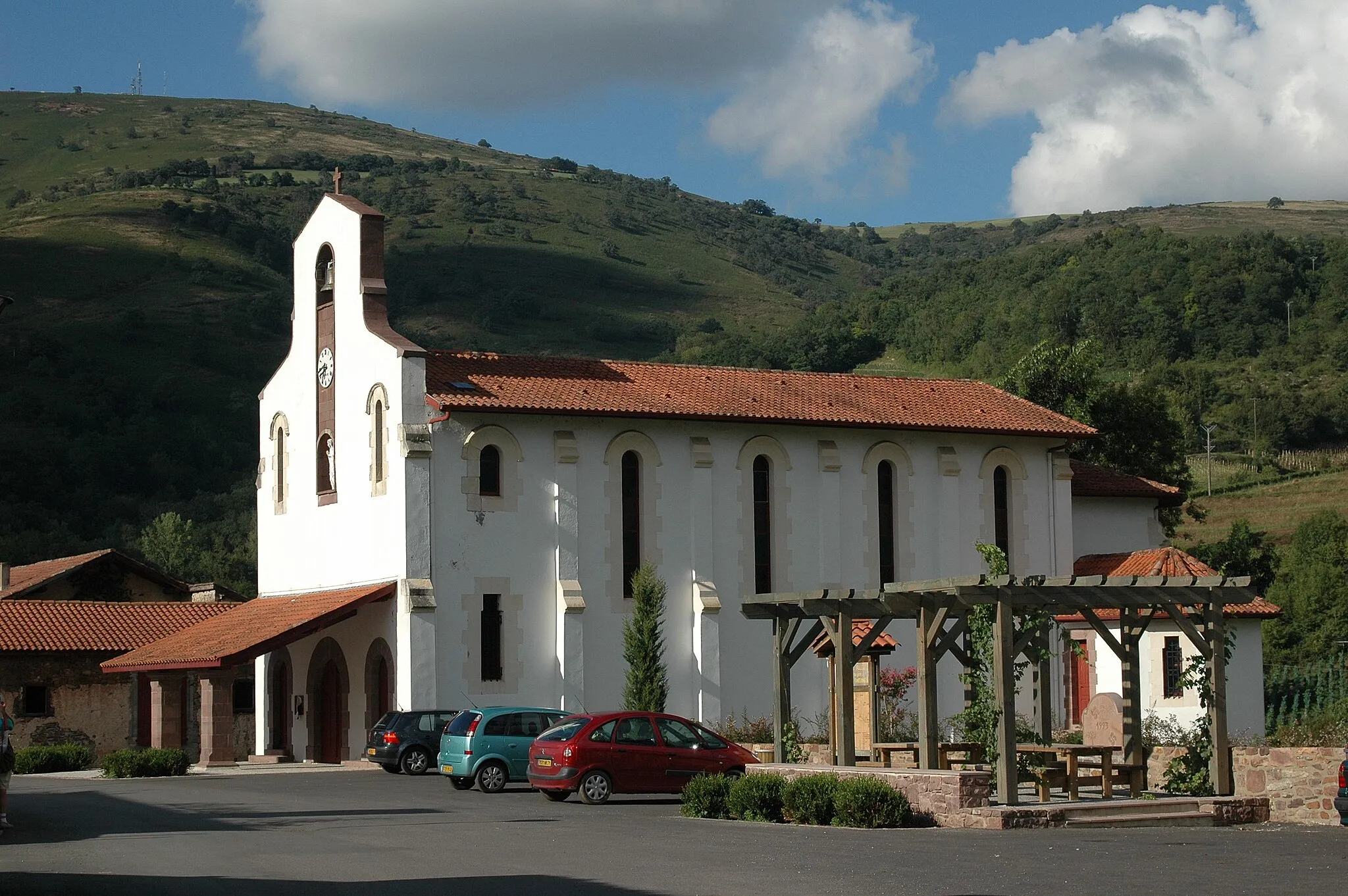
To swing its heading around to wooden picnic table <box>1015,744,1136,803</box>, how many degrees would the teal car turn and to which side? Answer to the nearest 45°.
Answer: approximately 90° to its right

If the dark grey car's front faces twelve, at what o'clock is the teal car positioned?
The teal car is roughly at 4 o'clock from the dark grey car.

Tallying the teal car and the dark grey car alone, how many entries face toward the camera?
0

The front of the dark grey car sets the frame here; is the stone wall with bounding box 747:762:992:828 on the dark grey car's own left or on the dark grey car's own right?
on the dark grey car's own right

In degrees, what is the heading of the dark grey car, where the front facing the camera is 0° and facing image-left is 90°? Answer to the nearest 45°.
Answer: approximately 225°

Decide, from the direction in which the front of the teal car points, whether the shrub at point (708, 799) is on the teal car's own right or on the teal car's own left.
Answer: on the teal car's own right

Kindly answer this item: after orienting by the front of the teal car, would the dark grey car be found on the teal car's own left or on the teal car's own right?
on the teal car's own left

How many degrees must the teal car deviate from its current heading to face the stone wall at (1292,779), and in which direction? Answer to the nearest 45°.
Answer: approximately 90° to its right

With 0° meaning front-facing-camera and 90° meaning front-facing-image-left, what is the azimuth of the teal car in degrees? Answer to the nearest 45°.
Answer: approximately 225°
